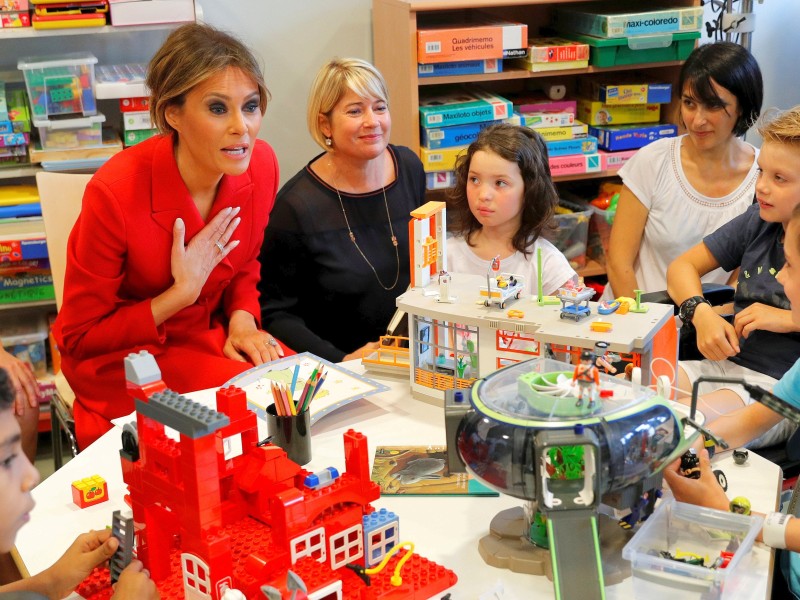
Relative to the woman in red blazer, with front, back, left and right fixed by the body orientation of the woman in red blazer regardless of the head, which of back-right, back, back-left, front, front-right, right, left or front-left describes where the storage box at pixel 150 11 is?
back-left

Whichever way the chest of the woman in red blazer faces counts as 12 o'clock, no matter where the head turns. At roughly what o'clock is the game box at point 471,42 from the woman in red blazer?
The game box is roughly at 9 o'clock from the woman in red blazer.

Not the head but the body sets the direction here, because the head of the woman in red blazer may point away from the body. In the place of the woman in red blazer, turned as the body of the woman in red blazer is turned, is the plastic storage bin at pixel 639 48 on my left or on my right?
on my left

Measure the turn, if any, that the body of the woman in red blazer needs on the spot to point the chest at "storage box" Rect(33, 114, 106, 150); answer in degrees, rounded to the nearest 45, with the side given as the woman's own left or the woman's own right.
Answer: approximately 135° to the woman's own left

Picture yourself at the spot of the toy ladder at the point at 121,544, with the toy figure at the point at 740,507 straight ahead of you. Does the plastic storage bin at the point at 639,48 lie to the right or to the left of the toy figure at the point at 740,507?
left

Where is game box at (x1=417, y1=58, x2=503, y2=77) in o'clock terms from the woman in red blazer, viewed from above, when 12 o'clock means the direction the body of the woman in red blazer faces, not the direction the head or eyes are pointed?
The game box is roughly at 9 o'clock from the woman in red blazer.

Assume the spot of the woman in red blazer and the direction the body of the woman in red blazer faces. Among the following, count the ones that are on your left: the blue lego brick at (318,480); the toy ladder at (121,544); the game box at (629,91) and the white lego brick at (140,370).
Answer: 1

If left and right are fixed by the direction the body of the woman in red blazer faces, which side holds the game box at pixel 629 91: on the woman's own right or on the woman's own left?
on the woman's own left

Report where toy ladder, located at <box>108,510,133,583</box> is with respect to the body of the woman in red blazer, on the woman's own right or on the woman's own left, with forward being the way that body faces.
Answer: on the woman's own right

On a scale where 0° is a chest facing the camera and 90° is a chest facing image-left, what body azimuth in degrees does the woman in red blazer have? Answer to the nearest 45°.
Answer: approximately 315°

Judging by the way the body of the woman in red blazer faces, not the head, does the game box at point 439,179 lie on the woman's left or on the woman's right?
on the woman's left

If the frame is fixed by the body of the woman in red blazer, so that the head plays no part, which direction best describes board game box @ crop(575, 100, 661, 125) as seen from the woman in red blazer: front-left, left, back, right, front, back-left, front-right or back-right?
left

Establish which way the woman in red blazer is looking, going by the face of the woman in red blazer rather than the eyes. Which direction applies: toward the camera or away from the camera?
toward the camera

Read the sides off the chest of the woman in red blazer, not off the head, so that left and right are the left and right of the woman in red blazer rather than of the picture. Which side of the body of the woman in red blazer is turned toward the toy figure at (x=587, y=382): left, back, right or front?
front

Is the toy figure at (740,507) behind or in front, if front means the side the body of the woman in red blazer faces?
in front

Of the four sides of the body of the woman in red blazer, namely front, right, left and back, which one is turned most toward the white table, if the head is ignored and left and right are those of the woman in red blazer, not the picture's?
front

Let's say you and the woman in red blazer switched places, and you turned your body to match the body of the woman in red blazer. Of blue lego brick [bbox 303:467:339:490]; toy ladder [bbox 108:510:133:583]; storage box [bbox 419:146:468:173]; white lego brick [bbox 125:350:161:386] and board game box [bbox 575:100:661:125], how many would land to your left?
2

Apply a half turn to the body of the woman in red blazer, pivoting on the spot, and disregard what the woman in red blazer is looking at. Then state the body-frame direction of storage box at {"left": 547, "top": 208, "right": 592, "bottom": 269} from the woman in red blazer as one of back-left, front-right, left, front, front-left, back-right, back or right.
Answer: right

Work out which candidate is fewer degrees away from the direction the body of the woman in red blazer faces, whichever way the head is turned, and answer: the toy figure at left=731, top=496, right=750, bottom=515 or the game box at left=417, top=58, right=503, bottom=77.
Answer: the toy figure

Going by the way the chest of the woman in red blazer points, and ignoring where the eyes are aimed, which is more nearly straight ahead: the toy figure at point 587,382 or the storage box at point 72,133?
the toy figure
